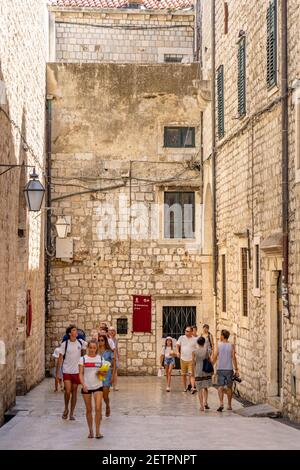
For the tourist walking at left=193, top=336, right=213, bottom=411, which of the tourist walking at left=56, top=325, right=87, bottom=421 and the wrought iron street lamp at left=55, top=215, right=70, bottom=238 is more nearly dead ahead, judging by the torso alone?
the wrought iron street lamp
